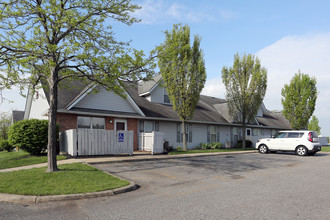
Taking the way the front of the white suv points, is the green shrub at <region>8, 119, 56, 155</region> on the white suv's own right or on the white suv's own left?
on the white suv's own left

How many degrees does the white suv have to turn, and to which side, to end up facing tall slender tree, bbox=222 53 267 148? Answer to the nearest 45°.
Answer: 0° — it already faces it

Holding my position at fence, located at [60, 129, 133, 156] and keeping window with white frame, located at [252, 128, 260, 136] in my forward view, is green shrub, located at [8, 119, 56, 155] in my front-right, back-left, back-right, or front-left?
back-left

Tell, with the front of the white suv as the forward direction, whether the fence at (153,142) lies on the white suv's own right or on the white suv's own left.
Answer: on the white suv's own left

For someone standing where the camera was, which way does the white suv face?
facing away from the viewer and to the left of the viewer
